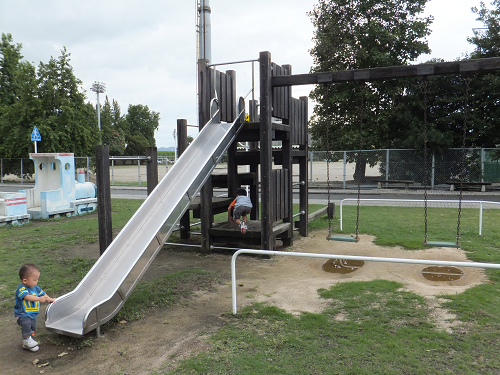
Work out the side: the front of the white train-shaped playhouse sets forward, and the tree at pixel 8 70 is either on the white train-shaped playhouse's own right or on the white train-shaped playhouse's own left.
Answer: on the white train-shaped playhouse's own left

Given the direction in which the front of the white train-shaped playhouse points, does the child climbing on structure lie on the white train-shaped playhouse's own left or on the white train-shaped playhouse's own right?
on the white train-shaped playhouse's own right

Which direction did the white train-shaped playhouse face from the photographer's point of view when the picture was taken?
facing away from the viewer and to the right of the viewer

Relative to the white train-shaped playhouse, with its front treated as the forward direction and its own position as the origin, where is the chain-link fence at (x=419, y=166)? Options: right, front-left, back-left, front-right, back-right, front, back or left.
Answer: front-right

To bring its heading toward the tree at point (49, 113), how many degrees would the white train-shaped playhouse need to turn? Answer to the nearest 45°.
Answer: approximately 45° to its left

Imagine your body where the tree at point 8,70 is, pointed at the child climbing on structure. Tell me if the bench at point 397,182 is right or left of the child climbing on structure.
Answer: left
